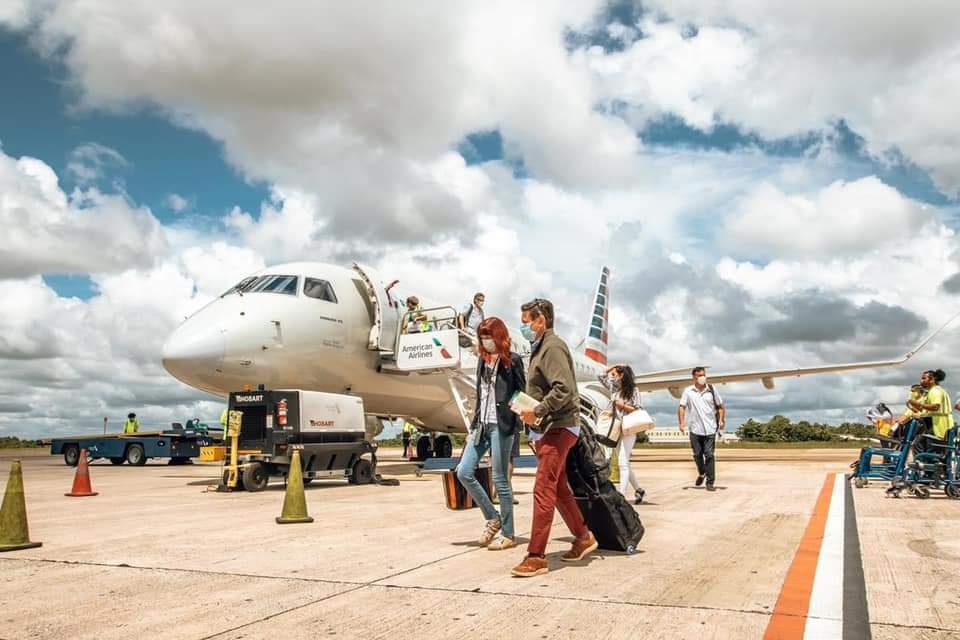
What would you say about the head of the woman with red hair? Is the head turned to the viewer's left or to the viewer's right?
to the viewer's left

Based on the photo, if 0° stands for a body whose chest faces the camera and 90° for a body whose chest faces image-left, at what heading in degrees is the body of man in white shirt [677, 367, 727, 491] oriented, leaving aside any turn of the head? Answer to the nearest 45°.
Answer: approximately 0°

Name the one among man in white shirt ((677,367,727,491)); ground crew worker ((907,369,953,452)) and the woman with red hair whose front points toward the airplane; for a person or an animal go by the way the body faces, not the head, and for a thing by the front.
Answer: the ground crew worker

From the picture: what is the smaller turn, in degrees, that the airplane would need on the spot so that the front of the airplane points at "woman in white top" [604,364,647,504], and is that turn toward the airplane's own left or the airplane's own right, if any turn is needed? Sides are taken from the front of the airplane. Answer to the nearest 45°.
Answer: approximately 90° to the airplane's own left

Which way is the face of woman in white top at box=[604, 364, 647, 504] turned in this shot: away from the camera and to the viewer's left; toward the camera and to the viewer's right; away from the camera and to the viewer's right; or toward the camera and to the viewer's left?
toward the camera and to the viewer's left

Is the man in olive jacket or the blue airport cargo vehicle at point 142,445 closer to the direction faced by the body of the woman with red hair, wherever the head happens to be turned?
the man in olive jacket

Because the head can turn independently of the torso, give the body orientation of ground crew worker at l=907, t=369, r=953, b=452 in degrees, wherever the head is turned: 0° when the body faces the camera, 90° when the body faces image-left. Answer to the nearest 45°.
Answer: approximately 90°
